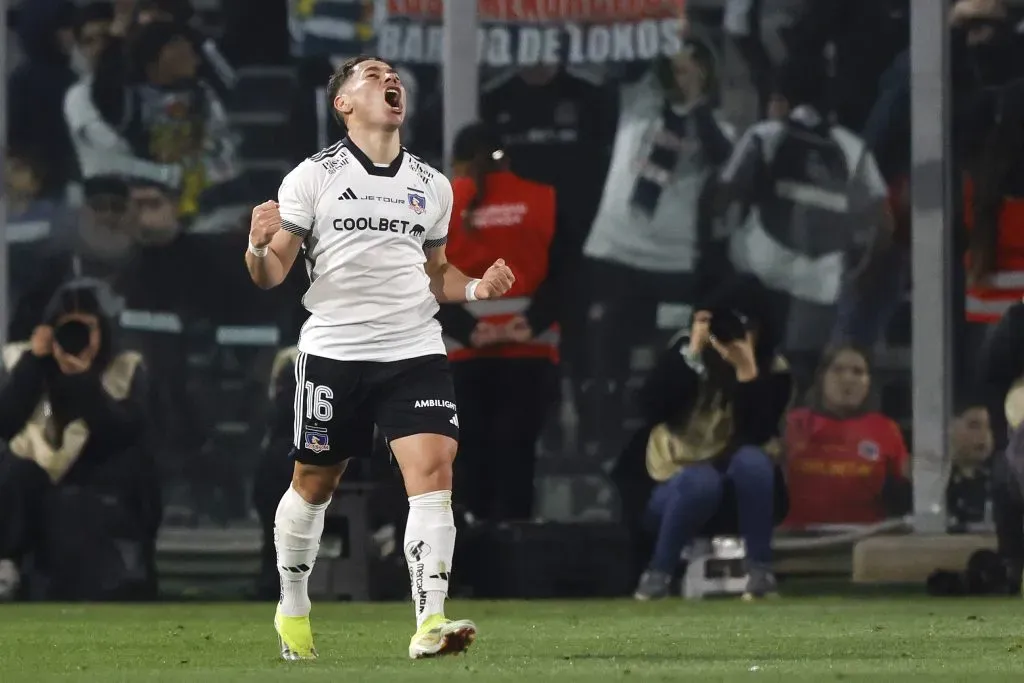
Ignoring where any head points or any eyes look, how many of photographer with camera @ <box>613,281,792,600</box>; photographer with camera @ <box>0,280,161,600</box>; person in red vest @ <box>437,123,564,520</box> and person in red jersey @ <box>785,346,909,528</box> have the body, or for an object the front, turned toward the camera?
3

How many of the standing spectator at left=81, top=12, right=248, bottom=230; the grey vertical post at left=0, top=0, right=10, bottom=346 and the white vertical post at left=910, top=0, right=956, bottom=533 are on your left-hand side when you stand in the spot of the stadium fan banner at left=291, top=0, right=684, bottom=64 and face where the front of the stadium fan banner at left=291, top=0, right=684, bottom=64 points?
1

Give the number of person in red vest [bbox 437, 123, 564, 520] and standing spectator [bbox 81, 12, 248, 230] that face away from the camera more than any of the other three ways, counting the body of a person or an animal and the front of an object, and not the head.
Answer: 1

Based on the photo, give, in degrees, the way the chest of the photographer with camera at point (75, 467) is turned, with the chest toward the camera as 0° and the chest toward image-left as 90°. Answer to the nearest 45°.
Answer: approximately 0°

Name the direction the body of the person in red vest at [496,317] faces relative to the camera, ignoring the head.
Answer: away from the camera

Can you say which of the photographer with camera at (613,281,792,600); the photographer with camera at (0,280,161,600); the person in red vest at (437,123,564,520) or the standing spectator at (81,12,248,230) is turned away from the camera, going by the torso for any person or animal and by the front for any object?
the person in red vest

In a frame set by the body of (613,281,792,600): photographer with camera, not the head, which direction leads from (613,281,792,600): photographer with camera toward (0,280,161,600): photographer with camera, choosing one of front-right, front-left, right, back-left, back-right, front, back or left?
right

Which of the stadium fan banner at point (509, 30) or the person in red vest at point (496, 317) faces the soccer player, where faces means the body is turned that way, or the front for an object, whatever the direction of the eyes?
the stadium fan banner
